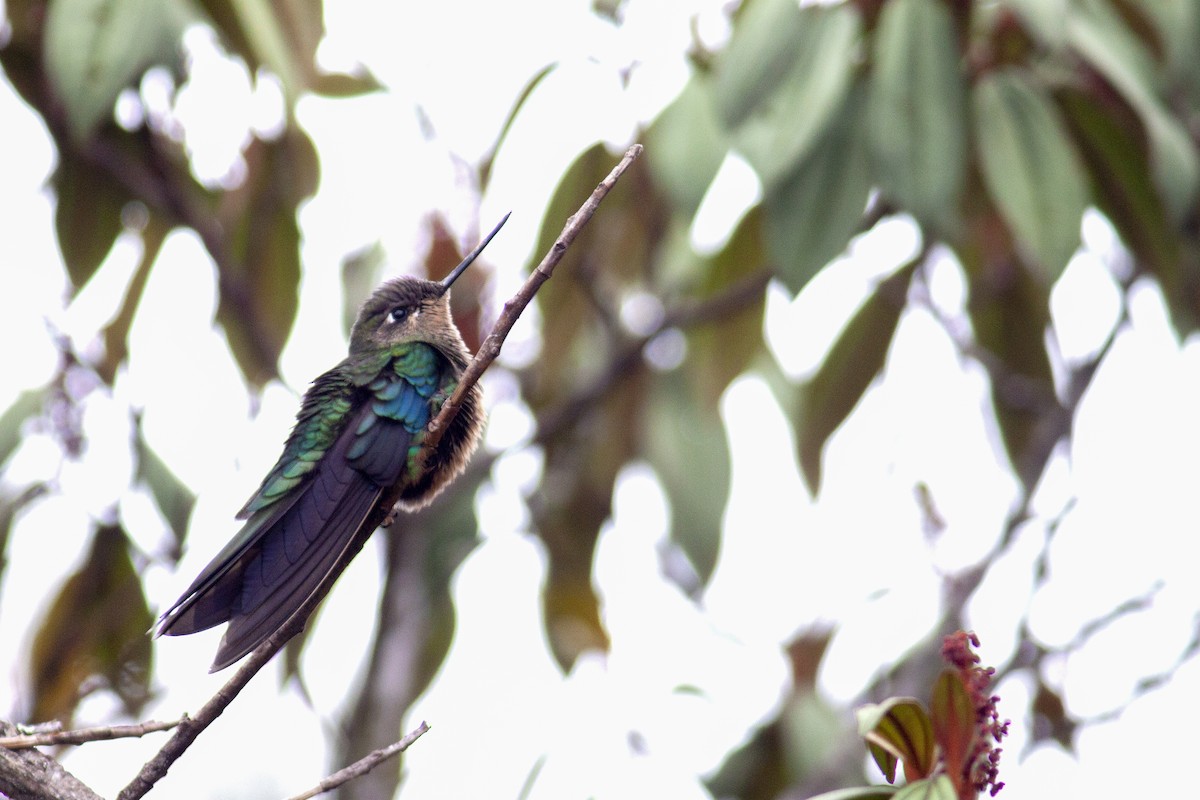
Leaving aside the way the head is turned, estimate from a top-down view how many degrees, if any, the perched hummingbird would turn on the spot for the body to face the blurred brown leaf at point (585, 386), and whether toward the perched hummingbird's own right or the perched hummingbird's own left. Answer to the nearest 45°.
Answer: approximately 45° to the perched hummingbird's own left

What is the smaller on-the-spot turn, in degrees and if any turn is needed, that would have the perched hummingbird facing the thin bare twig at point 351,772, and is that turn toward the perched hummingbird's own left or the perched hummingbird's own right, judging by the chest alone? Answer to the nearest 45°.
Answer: approximately 90° to the perched hummingbird's own right

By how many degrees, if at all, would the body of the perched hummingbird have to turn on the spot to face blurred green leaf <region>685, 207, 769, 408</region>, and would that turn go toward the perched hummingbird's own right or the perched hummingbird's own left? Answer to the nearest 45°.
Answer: approximately 45° to the perched hummingbird's own left

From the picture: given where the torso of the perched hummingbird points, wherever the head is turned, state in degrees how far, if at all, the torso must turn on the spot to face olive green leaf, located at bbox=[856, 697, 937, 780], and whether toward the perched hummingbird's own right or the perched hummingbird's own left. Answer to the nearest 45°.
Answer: approximately 90° to the perched hummingbird's own right

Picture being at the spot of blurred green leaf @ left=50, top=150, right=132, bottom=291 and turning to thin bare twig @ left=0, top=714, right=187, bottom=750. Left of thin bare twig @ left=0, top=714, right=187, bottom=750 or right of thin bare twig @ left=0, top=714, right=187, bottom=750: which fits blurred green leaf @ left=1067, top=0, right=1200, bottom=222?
left

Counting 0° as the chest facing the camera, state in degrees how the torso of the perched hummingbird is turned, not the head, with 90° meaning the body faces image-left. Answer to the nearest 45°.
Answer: approximately 270°

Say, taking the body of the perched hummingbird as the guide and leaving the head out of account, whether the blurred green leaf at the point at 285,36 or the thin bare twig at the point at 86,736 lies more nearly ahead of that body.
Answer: the blurred green leaf
